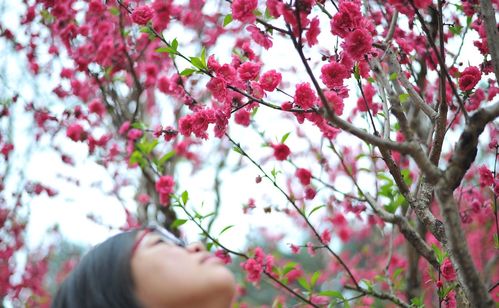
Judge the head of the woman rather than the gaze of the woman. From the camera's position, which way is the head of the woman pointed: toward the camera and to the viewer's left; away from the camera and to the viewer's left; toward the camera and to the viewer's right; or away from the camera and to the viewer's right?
toward the camera and to the viewer's right
